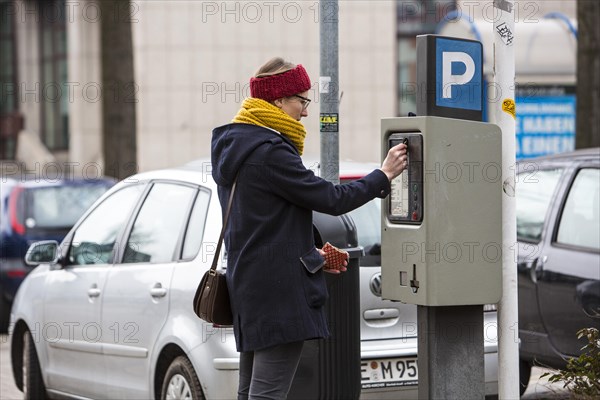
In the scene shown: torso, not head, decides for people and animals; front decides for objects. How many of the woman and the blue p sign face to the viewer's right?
1

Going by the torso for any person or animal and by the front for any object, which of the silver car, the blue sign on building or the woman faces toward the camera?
the blue sign on building

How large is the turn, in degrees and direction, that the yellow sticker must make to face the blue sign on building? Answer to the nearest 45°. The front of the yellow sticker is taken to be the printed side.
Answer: approximately 180°

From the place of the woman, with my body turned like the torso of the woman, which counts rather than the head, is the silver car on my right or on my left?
on my left

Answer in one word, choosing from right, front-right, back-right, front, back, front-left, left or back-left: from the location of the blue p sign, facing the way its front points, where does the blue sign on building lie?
back

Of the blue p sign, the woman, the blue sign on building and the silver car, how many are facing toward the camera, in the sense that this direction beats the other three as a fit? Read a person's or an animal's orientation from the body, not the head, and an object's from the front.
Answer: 2

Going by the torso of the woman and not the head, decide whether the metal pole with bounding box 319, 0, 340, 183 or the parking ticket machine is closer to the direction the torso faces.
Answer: the parking ticket machine

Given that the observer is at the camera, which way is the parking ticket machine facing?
facing the viewer and to the left of the viewer

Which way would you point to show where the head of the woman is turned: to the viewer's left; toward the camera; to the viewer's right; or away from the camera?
to the viewer's right

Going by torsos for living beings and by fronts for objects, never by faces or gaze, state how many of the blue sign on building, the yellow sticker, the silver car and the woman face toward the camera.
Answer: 2

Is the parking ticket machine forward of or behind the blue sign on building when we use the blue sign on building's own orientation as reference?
forward

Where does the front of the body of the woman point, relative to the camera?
to the viewer's right

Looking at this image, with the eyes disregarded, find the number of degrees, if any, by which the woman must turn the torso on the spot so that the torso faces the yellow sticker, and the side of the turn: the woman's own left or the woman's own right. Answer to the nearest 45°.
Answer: approximately 45° to the woman's own left

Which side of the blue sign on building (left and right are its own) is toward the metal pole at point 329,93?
front
